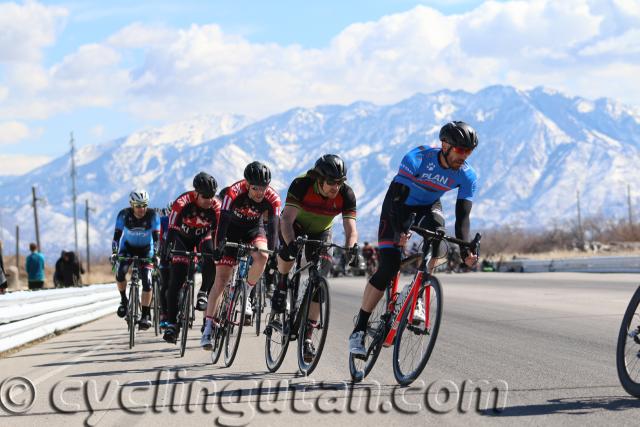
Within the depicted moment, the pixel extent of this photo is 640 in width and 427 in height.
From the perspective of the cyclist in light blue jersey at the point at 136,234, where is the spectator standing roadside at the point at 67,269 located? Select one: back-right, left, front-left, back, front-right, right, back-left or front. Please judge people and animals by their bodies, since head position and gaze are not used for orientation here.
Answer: back

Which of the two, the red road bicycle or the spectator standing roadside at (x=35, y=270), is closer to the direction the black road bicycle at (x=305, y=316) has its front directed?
the red road bicycle

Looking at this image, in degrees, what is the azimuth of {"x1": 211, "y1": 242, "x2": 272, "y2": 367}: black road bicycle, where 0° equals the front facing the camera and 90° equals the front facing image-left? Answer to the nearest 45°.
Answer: approximately 315°

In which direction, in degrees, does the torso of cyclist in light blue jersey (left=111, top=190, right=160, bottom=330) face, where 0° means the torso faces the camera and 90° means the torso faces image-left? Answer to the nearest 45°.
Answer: approximately 0°
